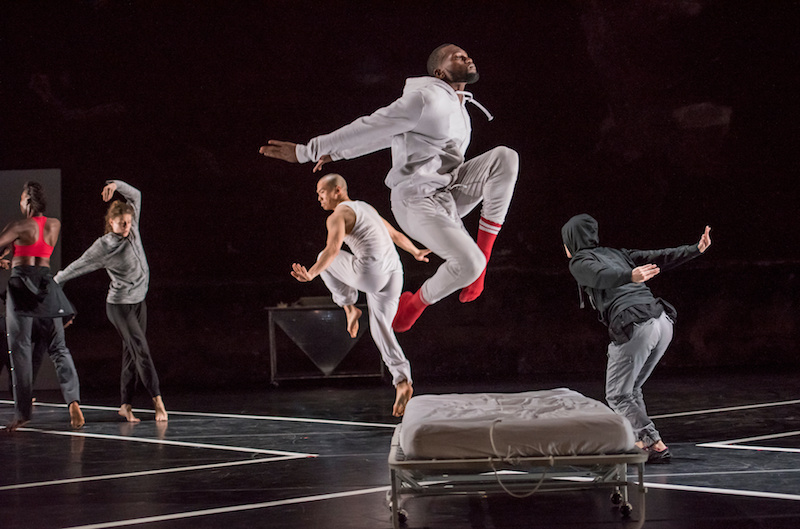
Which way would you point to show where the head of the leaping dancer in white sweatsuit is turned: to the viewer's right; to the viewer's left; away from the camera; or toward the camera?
to the viewer's right

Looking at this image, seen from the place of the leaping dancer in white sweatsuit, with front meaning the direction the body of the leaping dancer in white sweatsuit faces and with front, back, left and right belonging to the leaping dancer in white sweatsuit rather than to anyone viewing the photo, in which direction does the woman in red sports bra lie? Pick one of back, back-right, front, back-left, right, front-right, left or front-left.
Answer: back-left

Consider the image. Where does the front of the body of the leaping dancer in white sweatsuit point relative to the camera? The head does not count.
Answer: to the viewer's right
